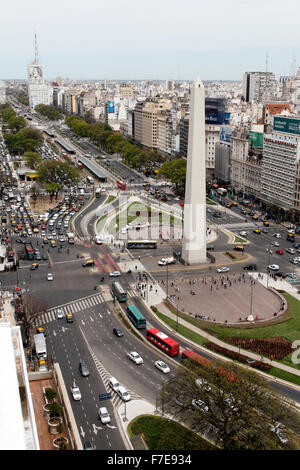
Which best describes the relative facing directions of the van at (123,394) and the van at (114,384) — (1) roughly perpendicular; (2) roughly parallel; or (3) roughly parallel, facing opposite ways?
roughly parallel

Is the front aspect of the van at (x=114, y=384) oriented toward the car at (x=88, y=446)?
no

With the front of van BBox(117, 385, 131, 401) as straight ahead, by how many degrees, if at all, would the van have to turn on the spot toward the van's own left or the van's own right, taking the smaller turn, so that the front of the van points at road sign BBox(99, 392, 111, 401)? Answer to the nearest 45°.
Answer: approximately 135° to the van's own right

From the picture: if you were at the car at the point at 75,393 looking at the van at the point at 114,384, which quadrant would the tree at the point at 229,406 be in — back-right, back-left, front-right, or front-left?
front-right

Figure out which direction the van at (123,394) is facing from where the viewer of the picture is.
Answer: facing the viewer and to the right of the viewer

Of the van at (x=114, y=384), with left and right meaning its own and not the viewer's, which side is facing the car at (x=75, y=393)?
right

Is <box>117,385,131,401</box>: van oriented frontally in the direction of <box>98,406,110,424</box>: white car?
no

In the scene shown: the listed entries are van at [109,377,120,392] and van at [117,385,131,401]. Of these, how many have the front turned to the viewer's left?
0

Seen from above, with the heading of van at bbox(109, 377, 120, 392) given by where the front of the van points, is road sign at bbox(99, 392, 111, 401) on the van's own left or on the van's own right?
on the van's own right

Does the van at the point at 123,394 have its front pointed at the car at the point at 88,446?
no
